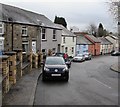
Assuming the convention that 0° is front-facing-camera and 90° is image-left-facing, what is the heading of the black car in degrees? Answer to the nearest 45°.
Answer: approximately 0°
